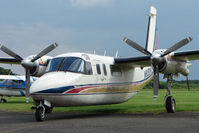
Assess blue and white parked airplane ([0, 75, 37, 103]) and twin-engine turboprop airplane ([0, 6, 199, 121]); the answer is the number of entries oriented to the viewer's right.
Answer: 0

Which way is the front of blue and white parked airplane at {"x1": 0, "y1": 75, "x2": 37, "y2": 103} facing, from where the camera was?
facing to the left of the viewer

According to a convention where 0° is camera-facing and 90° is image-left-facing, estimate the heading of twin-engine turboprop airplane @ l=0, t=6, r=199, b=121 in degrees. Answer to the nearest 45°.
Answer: approximately 45°

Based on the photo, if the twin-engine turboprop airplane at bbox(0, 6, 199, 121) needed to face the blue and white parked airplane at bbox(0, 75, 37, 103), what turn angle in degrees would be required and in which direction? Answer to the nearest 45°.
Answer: approximately 90° to its right

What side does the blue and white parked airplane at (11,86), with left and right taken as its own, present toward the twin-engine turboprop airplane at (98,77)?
left
